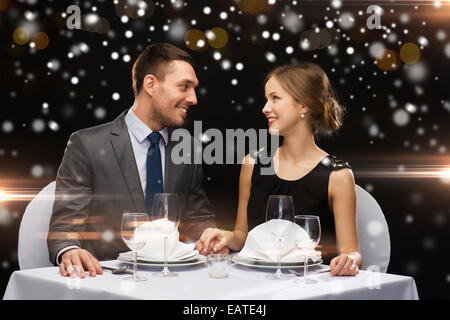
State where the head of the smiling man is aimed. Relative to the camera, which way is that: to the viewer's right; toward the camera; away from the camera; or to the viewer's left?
to the viewer's right

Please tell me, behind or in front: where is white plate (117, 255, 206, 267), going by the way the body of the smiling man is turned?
in front

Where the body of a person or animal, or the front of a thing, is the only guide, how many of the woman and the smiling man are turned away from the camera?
0

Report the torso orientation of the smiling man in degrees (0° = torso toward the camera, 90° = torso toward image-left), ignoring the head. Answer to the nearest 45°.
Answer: approximately 315°

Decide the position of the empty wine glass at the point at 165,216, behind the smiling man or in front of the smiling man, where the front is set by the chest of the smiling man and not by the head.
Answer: in front

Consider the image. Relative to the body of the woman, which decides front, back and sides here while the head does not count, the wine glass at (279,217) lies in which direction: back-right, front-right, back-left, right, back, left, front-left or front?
front-left

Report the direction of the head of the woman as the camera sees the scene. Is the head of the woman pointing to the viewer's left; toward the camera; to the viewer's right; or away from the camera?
to the viewer's left

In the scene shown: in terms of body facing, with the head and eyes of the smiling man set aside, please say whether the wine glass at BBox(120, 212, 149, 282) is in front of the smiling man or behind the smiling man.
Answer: in front
